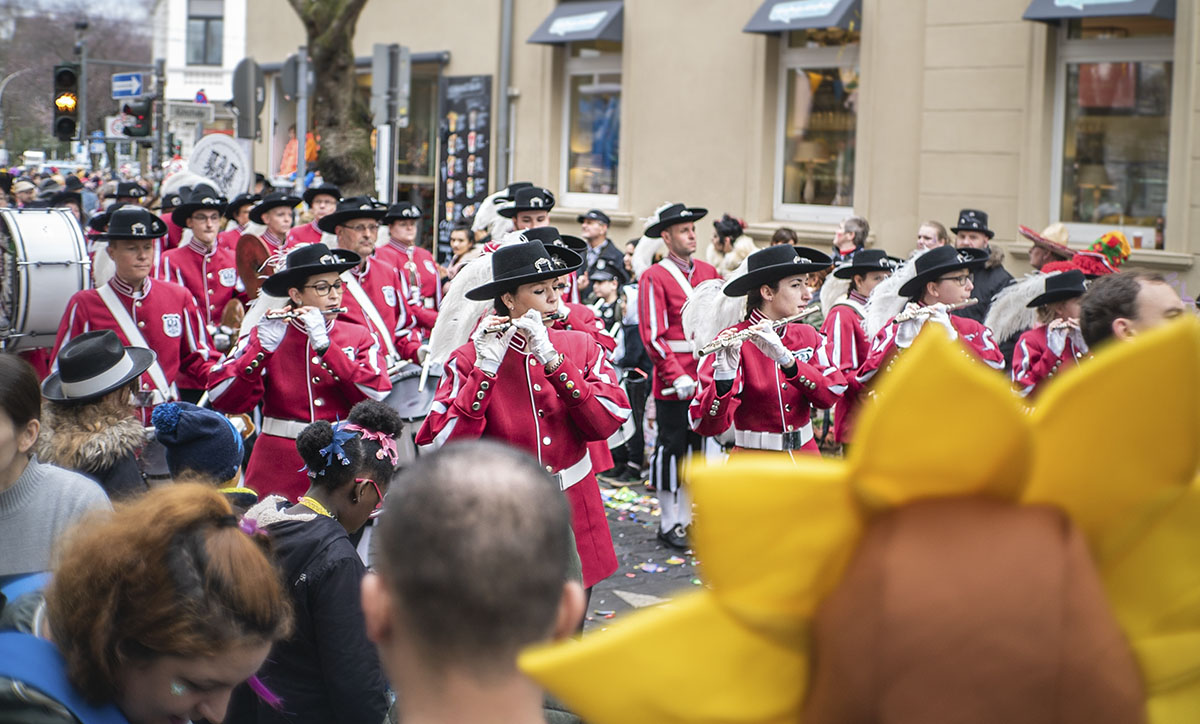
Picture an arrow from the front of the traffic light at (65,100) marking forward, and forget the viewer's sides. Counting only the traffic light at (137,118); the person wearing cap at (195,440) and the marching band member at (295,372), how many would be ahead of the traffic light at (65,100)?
2

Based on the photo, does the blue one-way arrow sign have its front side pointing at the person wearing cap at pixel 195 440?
yes

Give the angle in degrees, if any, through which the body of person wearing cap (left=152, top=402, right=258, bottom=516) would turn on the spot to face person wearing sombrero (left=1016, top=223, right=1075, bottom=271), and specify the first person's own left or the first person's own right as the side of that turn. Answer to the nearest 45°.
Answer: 0° — they already face them

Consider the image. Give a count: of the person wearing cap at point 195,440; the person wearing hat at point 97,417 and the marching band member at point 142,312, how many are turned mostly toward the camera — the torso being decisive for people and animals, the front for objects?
1

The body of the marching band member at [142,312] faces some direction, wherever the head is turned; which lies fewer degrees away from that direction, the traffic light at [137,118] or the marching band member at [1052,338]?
the marching band member

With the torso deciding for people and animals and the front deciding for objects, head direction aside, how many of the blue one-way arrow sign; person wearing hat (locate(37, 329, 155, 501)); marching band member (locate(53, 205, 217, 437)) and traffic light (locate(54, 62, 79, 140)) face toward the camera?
3

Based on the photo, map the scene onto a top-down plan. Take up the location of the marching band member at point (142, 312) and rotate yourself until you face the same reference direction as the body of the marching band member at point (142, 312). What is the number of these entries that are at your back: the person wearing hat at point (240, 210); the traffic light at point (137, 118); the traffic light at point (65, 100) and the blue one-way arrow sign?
4

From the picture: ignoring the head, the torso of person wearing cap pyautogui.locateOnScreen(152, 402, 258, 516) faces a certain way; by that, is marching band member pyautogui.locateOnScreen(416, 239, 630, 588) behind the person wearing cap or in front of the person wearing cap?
in front

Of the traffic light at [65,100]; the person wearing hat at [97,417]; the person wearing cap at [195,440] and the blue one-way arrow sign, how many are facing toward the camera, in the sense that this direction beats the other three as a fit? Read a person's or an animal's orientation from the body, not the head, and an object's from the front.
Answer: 2

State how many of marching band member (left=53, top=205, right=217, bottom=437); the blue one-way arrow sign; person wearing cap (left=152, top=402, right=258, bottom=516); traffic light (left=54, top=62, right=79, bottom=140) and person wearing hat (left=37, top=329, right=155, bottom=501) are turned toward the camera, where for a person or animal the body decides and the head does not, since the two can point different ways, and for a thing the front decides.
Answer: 3
